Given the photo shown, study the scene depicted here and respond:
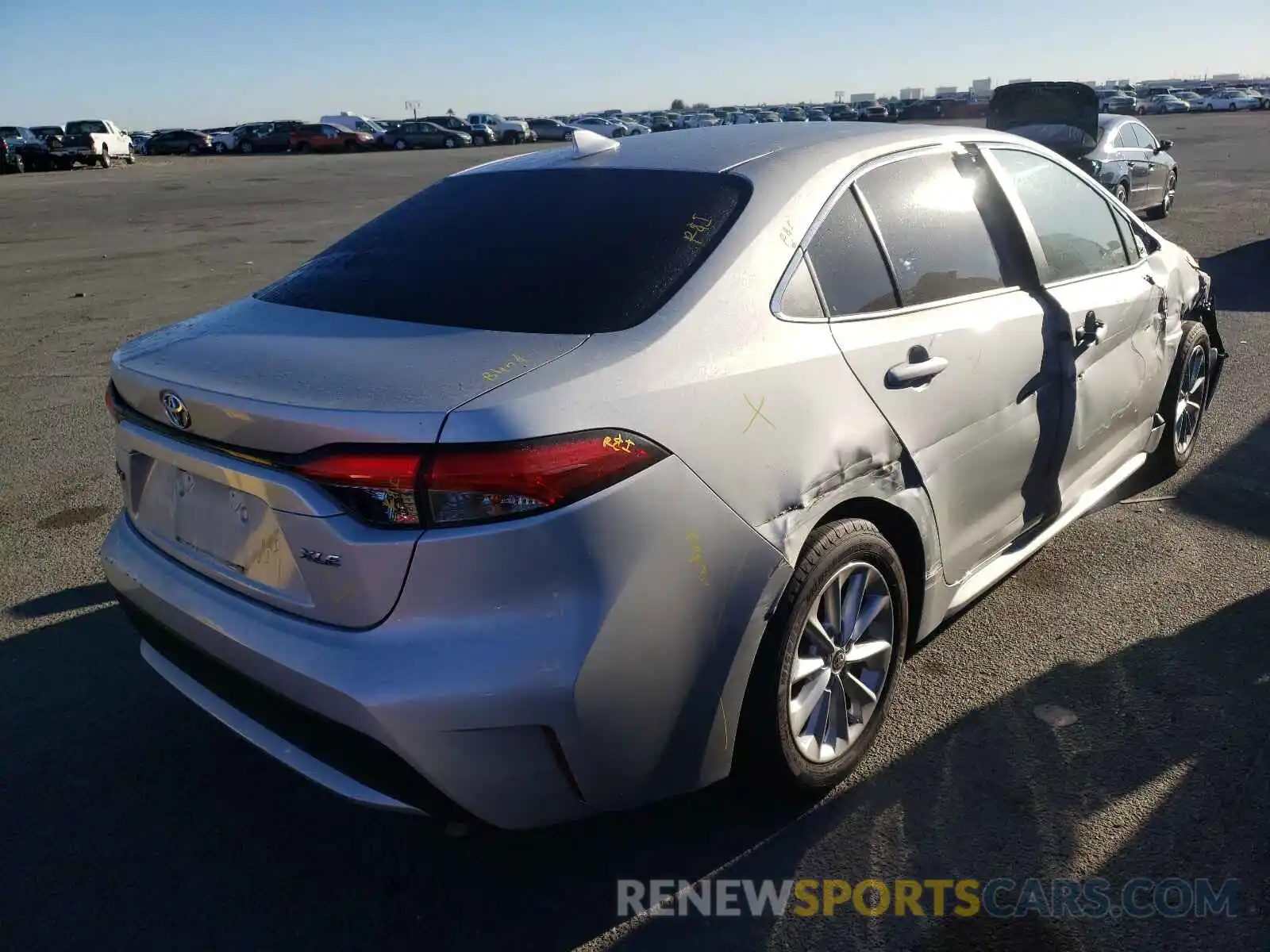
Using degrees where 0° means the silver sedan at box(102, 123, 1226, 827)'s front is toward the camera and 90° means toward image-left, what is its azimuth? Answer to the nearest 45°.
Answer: approximately 225°

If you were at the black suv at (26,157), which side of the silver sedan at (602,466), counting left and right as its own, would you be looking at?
left

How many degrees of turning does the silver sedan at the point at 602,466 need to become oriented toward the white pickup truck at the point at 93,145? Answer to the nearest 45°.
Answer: approximately 90° to its left
